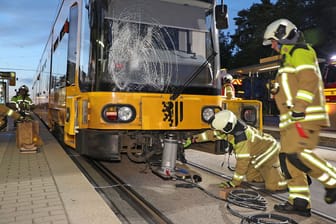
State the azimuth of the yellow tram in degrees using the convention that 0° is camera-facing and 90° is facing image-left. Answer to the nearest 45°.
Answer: approximately 315°

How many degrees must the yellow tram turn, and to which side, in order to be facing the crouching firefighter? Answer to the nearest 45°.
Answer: approximately 45° to its left

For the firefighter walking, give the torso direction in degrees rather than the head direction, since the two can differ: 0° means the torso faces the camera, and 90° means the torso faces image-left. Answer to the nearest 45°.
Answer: approximately 90°

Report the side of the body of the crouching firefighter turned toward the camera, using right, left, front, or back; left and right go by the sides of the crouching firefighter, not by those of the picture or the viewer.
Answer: left

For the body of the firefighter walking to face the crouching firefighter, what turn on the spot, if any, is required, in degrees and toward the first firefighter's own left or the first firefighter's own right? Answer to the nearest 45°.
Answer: approximately 45° to the first firefighter's own right
